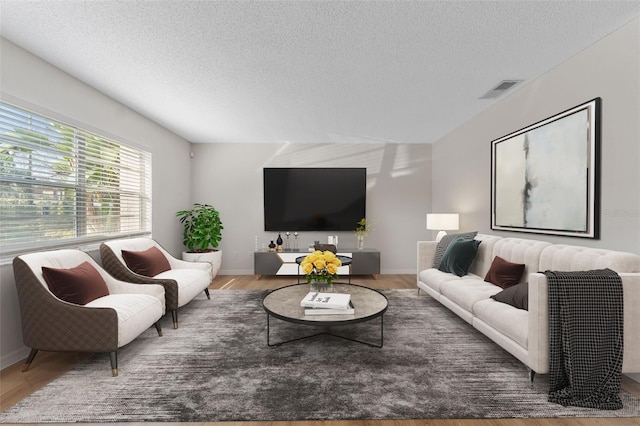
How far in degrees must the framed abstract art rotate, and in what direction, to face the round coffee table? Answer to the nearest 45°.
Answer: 0° — it already faces it

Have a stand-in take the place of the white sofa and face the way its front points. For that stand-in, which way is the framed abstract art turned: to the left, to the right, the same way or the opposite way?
the same way

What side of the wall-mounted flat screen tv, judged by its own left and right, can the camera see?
front

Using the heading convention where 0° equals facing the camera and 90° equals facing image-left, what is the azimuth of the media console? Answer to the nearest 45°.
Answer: approximately 0°

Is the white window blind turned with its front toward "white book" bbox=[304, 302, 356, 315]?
yes

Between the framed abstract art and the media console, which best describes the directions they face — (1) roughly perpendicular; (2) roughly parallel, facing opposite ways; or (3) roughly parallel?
roughly perpendicular

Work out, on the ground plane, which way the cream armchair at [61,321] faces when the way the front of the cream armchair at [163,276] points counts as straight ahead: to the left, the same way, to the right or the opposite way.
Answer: the same way

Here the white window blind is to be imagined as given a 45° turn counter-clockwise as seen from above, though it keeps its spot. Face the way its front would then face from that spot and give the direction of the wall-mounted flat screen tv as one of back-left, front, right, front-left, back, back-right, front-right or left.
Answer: front

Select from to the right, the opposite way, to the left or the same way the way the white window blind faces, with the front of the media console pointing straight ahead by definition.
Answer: to the left

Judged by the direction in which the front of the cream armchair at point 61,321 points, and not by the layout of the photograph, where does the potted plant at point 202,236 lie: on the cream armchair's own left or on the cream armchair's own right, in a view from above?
on the cream armchair's own left

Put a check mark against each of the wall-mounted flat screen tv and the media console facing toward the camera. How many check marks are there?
2

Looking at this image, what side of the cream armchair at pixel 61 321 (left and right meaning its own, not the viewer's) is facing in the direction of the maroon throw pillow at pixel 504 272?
front

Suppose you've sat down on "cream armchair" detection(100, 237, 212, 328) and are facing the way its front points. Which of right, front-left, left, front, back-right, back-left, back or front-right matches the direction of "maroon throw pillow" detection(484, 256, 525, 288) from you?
front

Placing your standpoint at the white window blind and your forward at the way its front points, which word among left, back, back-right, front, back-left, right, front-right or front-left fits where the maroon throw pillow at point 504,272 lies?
front

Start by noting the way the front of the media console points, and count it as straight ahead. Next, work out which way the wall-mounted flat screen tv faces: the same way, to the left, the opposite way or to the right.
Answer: the same way

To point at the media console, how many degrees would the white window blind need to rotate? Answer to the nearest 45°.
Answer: approximately 45° to its left

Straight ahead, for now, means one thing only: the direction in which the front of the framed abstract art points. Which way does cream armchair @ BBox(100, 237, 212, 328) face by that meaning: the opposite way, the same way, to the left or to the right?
the opposite way

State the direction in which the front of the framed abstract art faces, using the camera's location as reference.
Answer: facing the viewer and to the left of the viewer
